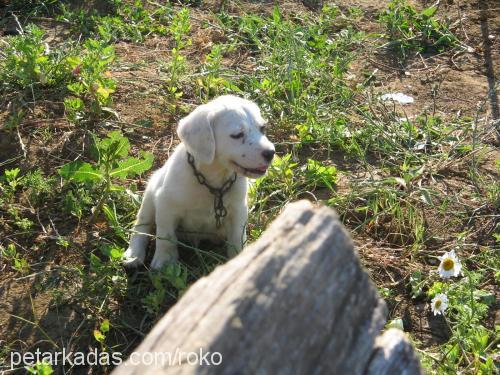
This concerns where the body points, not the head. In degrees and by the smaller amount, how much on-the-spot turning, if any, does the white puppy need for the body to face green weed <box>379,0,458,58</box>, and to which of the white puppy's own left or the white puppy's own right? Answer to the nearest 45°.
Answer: approximately 90° to the white puppy's own left

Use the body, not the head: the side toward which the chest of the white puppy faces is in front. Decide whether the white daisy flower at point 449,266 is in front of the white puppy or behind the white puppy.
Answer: in front

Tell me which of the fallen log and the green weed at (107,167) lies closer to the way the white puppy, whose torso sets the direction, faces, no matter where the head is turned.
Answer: the fallen log

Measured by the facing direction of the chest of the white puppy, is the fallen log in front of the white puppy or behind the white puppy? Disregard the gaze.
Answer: in front

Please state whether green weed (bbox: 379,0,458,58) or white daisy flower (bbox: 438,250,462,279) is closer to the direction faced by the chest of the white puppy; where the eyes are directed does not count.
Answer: the white daisy flower

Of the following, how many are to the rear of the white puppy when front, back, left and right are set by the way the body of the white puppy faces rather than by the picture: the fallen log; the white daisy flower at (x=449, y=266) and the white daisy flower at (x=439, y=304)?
0

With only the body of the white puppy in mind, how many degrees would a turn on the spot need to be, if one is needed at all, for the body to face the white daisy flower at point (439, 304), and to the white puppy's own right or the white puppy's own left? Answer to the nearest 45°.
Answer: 0° — it already faces it

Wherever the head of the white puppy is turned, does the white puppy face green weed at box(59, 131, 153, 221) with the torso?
no

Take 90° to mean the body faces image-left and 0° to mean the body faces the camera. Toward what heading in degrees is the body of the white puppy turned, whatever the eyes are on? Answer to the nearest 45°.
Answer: approximately 315°

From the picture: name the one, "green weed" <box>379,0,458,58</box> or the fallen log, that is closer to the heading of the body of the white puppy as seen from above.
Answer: the fallen log
